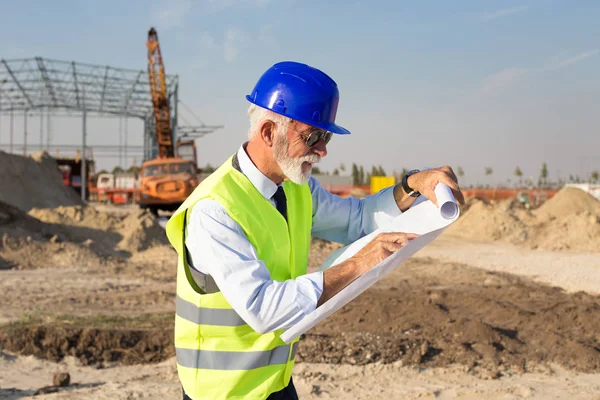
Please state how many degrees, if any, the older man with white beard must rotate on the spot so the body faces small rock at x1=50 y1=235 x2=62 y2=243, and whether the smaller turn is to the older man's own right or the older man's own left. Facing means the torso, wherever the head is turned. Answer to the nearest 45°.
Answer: approximately 180°

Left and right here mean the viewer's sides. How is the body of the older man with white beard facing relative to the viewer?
facing the viewer and to the right of the viewer

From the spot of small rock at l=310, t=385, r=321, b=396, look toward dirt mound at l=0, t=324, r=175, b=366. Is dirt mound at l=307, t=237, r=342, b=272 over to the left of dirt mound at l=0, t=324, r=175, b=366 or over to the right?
right

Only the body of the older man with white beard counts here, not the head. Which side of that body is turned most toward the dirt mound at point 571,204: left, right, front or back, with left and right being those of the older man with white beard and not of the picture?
left

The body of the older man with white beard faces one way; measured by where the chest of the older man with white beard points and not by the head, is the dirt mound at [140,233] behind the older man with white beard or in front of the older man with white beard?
behind

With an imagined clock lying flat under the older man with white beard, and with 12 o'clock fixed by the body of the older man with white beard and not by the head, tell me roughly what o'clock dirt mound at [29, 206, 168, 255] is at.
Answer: The dirt mound is roughly at 7 o'clock from the older man with white beard.

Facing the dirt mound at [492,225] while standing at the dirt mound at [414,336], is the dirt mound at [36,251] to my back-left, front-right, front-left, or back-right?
front-left

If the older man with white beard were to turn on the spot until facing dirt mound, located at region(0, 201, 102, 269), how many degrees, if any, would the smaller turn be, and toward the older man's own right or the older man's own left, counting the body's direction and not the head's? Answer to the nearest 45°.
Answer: approximately 180°

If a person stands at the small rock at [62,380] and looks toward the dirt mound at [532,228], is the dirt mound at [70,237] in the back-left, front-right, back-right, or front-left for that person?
front-left

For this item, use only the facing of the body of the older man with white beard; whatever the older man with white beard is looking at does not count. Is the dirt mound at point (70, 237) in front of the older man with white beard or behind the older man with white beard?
behind

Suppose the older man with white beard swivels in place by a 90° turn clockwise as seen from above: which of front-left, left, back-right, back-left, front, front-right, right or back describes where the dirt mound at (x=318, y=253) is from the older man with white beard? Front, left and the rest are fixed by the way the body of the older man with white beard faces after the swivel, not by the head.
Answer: back-right

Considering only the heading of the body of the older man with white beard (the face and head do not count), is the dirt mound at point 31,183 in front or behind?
behind

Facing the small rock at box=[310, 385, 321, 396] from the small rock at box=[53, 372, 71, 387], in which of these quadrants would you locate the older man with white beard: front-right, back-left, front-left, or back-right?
front-right
